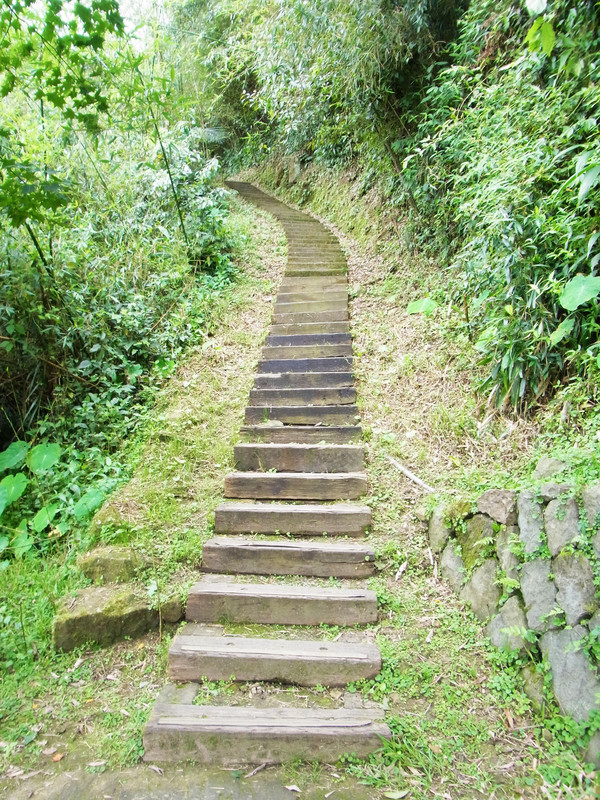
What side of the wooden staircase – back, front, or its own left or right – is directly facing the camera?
front

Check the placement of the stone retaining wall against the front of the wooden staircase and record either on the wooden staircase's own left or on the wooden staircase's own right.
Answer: on the wooden staircase's own left

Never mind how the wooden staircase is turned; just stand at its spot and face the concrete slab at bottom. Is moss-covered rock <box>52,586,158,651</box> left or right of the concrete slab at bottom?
right

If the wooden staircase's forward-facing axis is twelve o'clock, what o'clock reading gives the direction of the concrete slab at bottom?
The concrete slab at bottom is roughly at 1 o'clock from the wooden staircase.

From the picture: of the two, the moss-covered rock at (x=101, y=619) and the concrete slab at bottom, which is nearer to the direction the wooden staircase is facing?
the concrete slab at bottom

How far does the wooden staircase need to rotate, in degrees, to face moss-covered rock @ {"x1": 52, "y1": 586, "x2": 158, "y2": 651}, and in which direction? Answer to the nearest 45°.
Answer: approximately 90° to its right
